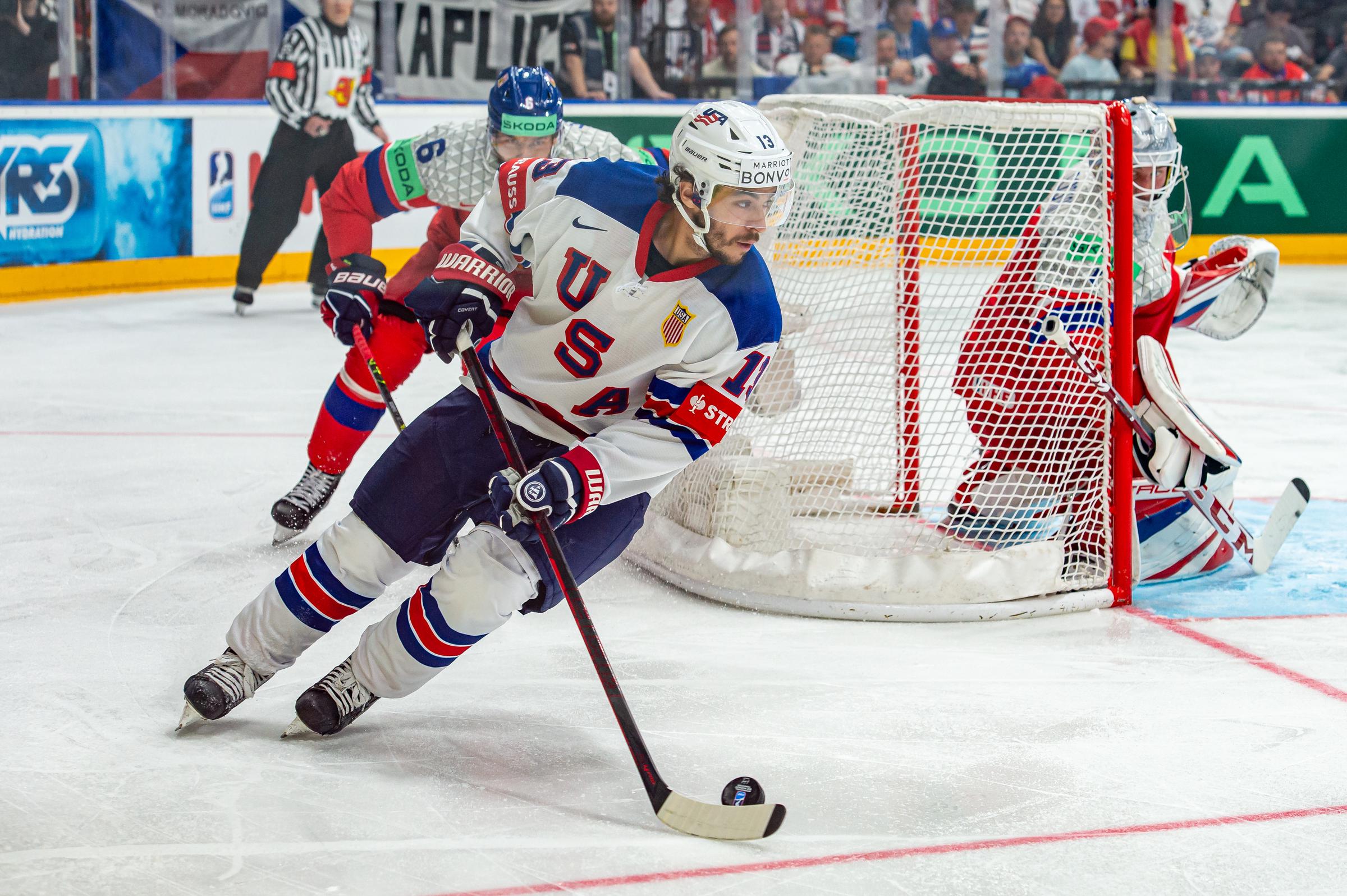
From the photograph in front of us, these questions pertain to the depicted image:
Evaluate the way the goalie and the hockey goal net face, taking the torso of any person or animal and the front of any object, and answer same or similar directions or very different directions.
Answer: same or similar directions

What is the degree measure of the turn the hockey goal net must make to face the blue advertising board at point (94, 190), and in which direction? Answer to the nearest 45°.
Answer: approximately 135° to its left

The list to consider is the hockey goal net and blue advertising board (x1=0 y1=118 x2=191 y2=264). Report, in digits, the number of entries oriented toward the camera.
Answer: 1

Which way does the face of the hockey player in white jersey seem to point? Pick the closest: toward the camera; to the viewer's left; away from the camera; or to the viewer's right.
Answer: to the viewer's right

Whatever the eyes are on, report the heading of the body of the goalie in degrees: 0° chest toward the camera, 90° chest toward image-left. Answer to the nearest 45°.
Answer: approximately 270°

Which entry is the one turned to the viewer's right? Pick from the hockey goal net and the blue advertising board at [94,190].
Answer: the hockey goal net

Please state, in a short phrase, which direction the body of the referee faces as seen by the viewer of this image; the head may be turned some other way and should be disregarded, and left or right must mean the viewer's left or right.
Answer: facing the viewer and to the right of the viewer

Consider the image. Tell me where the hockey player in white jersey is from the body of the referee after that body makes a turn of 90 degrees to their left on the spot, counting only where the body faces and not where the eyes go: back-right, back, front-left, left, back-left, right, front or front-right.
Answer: back-right

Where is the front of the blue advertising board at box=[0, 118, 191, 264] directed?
toward the camera

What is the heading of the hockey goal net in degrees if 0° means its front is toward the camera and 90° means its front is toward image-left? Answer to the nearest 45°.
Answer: approximately 270°
